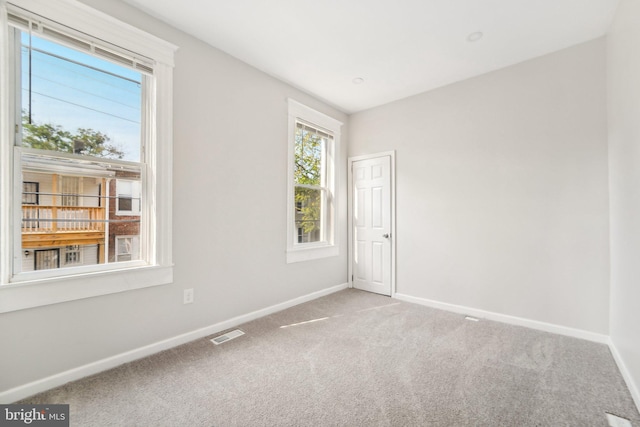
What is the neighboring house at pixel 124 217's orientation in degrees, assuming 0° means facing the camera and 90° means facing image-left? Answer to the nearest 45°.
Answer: approximately 0°

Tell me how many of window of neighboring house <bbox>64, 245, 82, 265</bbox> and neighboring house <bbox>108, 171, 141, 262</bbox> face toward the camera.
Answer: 2

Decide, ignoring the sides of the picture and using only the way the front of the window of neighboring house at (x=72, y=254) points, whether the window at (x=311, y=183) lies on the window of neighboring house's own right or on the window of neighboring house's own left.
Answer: on the window of neighboring house's own left
